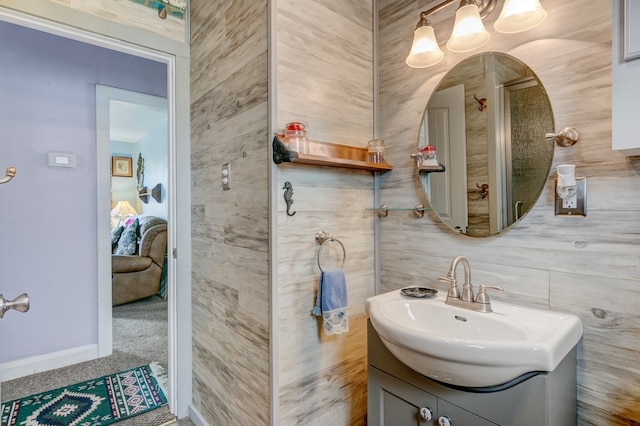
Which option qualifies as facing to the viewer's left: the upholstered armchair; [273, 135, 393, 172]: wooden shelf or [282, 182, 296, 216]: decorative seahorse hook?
the upholstered armchair

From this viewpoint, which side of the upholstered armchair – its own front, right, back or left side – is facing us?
left

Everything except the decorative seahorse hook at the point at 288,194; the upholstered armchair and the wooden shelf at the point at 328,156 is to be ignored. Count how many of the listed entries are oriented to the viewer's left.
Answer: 1

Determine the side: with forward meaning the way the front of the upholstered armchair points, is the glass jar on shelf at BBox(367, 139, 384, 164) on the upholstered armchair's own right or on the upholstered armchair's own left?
on the upholstered armchair's own left

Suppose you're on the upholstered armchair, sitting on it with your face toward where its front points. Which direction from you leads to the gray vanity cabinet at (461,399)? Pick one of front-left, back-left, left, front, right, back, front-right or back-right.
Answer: left

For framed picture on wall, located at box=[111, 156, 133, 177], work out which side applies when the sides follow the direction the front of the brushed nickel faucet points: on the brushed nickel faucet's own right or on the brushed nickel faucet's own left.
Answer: on the brushed nickel faucet's own right

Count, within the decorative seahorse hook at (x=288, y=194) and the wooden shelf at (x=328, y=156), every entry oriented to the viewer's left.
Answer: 0

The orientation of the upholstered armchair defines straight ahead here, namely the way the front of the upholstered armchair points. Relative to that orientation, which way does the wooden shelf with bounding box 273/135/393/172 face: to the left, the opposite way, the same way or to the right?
to the left

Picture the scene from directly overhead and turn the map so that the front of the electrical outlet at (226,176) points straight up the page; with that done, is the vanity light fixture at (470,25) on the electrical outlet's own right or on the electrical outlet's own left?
on the electrical outlet's own left

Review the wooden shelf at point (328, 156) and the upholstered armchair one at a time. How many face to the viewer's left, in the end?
1
